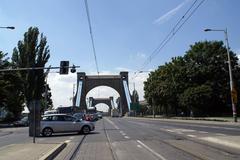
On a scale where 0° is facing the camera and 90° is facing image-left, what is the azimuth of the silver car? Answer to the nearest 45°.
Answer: approximately 270°
